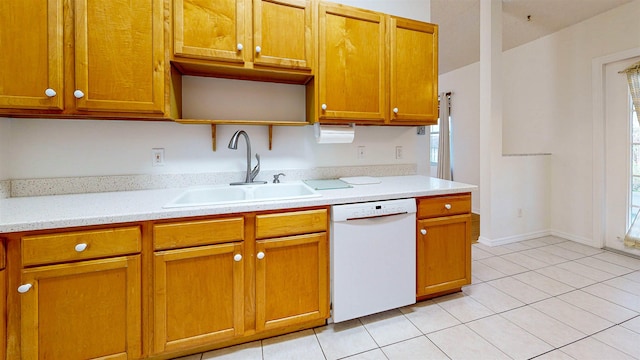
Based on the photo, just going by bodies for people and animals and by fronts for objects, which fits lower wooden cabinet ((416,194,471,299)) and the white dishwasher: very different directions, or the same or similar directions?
same or similar directions

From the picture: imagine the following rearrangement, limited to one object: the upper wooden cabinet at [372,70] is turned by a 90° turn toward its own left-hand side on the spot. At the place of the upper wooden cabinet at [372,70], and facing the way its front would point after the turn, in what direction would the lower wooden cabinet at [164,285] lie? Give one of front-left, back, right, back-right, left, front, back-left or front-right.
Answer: back

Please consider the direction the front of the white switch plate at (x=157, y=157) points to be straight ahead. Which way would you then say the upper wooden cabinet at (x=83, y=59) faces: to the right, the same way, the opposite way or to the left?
the same way

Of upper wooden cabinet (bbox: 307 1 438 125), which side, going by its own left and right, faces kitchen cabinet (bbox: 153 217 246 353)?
right

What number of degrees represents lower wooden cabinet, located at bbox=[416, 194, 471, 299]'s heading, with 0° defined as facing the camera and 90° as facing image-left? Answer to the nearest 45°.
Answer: approximately 315°

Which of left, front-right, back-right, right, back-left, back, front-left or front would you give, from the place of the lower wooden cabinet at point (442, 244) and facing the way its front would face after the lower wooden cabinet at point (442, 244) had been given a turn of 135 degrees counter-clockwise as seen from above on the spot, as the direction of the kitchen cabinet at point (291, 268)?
back-left

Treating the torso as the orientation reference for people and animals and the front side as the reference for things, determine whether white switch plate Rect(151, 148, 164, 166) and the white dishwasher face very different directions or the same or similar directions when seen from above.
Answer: same or similar directions

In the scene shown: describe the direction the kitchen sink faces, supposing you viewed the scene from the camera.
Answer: facing the viewer

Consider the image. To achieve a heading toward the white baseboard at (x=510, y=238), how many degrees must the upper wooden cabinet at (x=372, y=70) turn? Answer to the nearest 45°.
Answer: approximately 90° to its left

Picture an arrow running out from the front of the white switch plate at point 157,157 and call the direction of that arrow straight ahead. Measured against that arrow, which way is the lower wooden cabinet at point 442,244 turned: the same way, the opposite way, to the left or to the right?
the same way

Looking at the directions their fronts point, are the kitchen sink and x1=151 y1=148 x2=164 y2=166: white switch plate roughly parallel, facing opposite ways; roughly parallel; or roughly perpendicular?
roughly parallel

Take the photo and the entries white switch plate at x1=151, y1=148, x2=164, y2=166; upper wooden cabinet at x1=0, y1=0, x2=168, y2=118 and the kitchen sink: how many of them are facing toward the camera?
3

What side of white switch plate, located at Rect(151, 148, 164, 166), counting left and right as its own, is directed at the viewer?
front

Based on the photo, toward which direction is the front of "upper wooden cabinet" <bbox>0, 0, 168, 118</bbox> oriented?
toward the camera

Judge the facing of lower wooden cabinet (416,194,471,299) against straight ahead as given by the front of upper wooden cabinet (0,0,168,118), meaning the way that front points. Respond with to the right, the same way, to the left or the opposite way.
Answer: the same way

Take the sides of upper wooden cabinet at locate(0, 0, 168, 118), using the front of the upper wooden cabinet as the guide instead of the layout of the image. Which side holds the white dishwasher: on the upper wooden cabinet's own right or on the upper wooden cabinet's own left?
on the upper wooden cabinet's own left
